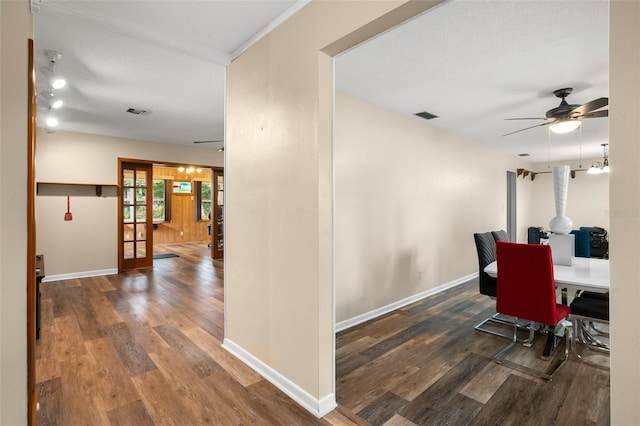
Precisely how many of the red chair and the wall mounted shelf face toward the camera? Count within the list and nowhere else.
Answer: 1

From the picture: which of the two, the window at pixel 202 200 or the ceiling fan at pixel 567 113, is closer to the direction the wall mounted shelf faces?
the ceiling fan

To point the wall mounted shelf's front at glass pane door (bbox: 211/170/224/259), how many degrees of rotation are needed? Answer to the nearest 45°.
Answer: approximately 90° to its left

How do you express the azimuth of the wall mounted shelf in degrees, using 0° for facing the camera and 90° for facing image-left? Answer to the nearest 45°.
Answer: approximately 0°

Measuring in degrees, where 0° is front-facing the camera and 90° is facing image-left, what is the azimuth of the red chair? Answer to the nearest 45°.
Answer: approximately 225°

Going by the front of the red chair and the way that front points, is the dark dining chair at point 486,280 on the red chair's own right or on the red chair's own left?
on the red chair's own left
